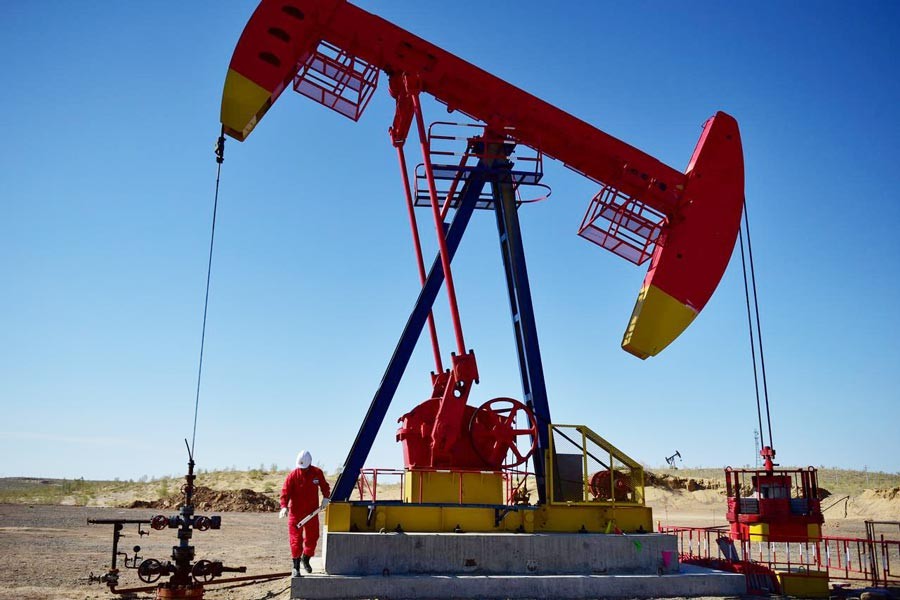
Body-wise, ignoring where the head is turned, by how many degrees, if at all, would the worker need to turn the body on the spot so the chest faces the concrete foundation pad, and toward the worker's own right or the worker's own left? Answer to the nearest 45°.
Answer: approximately 90° to the worker's own left

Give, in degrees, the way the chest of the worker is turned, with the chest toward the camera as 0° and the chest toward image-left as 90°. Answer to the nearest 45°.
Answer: approximately 0°
